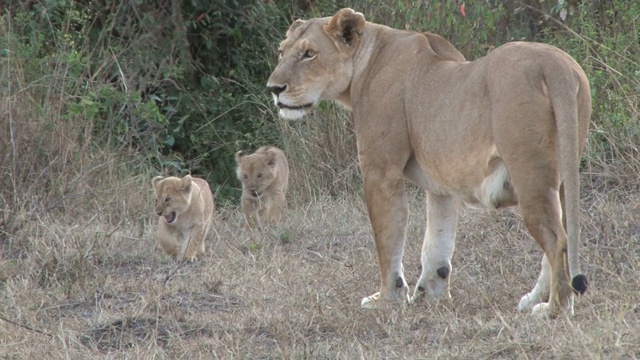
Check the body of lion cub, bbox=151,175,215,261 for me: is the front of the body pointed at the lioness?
no

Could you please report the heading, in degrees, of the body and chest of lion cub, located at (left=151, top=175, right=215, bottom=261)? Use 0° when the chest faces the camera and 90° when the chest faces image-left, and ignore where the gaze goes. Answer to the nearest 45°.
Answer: approximately 45°

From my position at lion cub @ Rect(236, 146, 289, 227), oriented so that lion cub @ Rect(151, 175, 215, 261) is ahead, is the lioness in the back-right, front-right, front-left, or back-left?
front-left

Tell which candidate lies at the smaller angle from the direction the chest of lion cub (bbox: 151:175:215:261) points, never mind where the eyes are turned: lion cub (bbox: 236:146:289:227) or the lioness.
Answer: the lioness

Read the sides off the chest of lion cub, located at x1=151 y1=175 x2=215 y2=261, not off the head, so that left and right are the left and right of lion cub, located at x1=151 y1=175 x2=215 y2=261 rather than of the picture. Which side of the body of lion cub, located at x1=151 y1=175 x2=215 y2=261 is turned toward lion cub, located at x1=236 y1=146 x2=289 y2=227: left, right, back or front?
back
